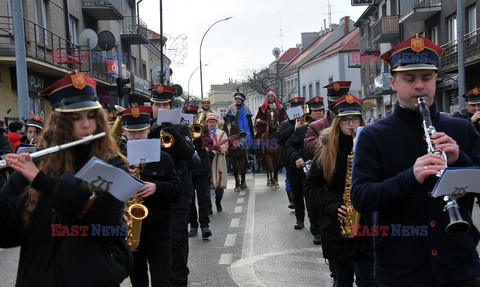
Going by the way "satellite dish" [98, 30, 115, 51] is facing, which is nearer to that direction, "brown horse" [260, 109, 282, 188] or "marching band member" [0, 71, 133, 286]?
the marching band member

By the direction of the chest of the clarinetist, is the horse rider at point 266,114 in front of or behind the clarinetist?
behind

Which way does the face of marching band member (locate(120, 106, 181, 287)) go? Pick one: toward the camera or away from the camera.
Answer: toward the camera

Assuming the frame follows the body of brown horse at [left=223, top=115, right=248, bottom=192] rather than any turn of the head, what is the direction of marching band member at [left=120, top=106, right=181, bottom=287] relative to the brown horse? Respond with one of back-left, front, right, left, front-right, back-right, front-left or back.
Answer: front

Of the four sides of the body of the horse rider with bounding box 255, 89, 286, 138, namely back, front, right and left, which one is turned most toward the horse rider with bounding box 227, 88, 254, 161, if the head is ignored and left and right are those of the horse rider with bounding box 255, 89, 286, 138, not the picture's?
right

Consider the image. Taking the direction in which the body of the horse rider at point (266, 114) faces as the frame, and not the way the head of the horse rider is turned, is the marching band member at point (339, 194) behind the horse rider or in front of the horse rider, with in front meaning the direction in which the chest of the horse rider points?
in front

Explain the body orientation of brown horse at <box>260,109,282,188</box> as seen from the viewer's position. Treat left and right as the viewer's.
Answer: facing the viewer

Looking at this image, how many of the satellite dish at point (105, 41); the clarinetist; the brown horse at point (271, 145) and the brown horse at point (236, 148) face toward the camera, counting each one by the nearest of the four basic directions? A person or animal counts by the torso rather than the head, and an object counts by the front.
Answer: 4

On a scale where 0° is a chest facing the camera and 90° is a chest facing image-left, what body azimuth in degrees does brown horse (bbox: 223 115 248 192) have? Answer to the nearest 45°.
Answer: approximately 0°

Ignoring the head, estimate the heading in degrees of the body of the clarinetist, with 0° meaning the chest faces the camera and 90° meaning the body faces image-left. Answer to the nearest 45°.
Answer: approximately 0°

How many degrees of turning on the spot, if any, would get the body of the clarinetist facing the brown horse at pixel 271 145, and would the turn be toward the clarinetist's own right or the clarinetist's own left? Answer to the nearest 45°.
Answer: approximately 180°

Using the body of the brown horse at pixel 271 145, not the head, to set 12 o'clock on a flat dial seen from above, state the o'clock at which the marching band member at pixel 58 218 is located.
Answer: The marching band member is roughly at 12 o'clock from the brown horse.

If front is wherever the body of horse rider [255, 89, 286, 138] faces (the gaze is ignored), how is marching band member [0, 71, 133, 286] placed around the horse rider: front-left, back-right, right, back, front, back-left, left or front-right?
front

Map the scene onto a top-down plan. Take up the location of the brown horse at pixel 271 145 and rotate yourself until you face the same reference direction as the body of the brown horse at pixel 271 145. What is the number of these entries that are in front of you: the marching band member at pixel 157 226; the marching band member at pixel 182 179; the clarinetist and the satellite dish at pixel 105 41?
3
